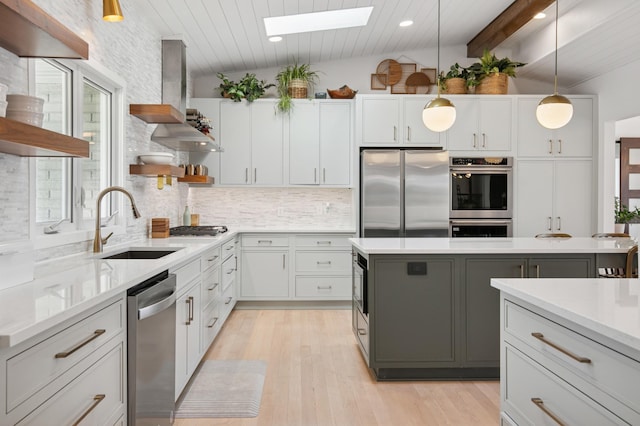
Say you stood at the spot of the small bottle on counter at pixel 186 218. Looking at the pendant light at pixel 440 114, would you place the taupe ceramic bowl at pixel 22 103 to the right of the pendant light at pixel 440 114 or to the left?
right

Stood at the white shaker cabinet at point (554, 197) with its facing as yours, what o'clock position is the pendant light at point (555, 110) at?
The pendant light is roughly at 12 o'clock from the white shaker cabinet.

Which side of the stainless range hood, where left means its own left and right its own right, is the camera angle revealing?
right

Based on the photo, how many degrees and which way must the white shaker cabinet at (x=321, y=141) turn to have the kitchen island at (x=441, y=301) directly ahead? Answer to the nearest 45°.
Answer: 0° — it already faces it

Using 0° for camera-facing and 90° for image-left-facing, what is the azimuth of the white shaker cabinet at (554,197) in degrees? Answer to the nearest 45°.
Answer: approximately 0°

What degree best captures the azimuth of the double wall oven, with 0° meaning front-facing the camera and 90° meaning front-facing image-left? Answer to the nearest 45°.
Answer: approximately 0°

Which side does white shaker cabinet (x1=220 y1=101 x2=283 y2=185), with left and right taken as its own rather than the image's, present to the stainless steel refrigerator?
left

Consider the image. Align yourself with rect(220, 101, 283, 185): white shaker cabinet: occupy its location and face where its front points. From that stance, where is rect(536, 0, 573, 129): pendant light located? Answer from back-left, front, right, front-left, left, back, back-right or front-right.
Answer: front-left
